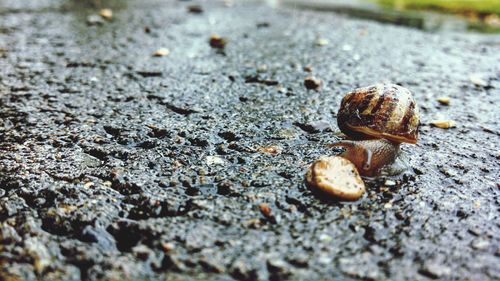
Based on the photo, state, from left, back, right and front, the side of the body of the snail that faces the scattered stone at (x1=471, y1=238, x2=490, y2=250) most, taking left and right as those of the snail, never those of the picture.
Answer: left

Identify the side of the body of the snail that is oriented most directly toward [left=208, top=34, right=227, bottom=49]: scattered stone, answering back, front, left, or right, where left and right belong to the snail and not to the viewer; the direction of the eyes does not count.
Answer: right

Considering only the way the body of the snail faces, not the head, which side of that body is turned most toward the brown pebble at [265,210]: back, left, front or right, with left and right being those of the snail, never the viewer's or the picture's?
front

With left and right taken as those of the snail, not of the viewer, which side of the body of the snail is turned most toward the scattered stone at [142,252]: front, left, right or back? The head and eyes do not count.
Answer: front

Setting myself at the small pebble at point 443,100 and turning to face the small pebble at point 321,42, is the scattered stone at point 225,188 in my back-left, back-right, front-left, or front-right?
back-left

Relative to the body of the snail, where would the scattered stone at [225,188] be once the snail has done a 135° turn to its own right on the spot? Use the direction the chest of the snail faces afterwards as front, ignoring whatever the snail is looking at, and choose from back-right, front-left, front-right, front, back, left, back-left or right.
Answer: back-left

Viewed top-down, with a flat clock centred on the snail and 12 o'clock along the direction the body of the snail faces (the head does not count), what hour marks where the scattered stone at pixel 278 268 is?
The scattered stone is roughly at 11 o'clock from the snail.

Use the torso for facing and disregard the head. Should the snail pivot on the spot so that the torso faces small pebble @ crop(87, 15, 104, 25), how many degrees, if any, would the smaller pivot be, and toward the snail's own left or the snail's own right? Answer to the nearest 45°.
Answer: approximately 90° to the snail's own right

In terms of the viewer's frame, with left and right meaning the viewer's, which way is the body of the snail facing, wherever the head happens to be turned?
facing the viewer and to the left of the viewer

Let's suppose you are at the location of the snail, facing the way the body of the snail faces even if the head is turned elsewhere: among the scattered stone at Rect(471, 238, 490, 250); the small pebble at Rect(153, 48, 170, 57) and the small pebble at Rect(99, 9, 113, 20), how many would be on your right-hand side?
2

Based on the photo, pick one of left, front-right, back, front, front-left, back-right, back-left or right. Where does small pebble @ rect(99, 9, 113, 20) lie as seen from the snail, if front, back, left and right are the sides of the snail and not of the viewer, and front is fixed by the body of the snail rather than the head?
right
